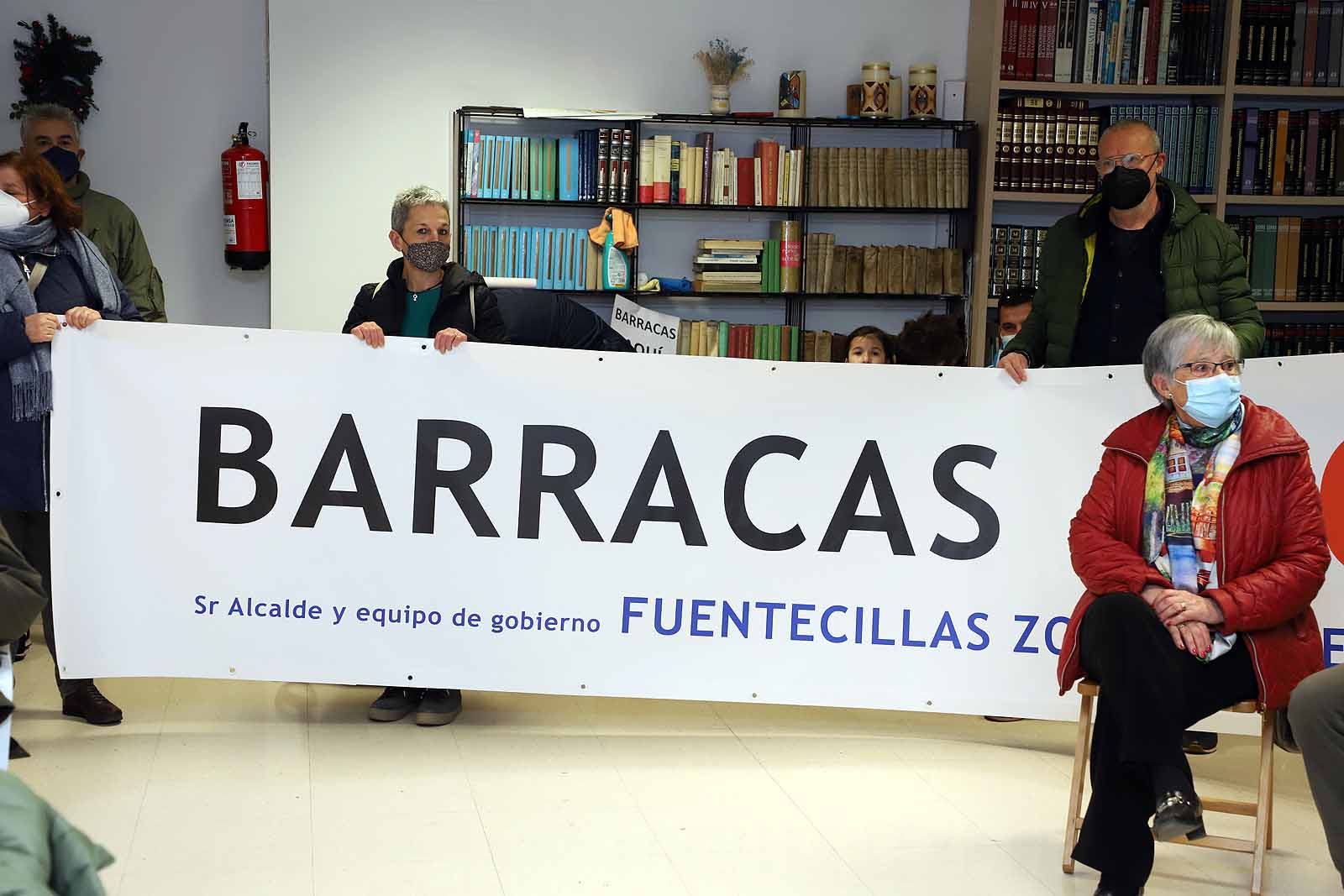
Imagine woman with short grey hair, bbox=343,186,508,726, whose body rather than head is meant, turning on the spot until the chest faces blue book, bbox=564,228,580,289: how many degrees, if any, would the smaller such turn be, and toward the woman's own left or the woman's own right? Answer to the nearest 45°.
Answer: approximately 180°

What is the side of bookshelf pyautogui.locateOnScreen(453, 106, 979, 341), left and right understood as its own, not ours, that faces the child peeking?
front

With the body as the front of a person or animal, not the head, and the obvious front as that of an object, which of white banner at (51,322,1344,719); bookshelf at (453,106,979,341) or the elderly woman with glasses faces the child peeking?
the bookshelf

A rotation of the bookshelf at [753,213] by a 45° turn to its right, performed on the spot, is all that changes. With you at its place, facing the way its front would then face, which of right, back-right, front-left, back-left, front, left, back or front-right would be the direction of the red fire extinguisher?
front-right
